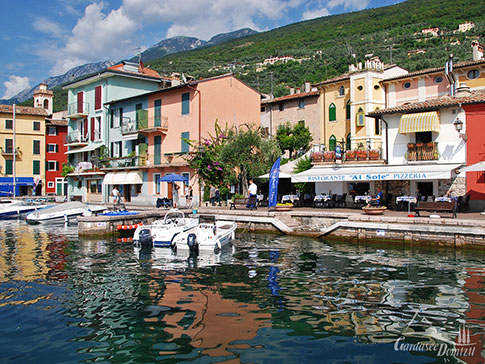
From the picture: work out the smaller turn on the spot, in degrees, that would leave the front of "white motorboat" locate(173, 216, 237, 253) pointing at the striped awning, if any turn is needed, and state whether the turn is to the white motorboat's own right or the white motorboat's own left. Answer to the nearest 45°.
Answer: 0° — it already faces it

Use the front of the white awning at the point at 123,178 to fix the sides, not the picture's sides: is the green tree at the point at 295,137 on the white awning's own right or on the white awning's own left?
on the white awning's own left

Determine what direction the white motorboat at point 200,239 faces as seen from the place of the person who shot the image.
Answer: facing away from the viewer and to the right of the viewer

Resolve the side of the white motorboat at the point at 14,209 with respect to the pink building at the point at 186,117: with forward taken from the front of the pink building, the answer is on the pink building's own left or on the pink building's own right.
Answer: on the pink building's own right

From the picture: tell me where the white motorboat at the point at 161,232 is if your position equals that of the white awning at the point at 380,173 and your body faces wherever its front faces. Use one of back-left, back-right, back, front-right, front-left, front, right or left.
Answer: front-right

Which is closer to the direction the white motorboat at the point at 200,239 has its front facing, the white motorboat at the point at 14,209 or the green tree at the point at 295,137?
the green tree

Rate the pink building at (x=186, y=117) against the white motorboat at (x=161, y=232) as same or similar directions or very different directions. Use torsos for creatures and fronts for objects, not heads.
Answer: very different directions

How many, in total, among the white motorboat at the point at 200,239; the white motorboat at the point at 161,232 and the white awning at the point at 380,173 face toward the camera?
1

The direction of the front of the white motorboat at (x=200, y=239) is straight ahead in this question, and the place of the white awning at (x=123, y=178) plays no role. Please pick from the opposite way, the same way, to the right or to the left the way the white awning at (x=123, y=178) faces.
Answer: the opposite way

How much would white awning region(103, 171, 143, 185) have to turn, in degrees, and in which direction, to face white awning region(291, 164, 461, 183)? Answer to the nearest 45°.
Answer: approximately 90° to its left

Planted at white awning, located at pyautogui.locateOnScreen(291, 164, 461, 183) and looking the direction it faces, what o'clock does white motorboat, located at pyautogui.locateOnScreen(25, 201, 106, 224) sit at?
The white motorboat is roughly at 3 o'clock from the white awning.

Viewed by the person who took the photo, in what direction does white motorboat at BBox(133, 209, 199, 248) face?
facing away from the viewer and to the right of the viewer
